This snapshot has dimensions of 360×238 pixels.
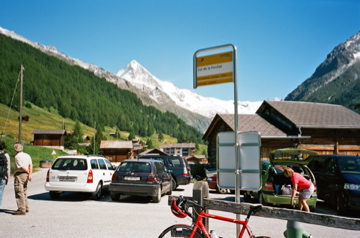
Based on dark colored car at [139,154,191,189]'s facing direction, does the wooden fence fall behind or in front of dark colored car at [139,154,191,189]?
behind

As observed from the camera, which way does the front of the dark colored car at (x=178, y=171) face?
facing away from the viewer and to the left of the viewer

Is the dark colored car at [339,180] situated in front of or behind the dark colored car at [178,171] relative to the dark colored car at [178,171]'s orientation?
behind

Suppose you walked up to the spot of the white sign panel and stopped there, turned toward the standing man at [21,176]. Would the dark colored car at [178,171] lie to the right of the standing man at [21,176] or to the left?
right
